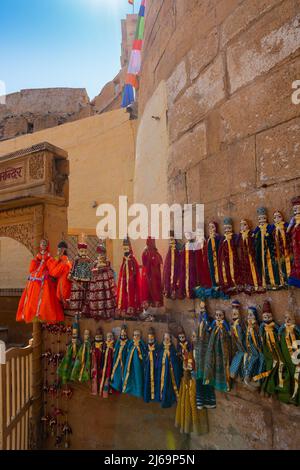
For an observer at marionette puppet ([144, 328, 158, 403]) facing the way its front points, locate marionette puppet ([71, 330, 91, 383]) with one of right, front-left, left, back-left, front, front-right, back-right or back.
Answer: back-right

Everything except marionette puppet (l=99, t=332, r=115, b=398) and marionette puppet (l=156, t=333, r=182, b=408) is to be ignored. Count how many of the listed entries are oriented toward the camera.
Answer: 2

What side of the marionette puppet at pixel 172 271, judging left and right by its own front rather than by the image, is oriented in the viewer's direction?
front

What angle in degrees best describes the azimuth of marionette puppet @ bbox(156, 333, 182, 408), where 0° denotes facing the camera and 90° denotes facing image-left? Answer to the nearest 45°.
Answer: approximately 0°

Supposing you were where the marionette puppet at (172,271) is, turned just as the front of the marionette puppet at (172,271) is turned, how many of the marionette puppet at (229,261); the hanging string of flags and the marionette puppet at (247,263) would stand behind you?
1

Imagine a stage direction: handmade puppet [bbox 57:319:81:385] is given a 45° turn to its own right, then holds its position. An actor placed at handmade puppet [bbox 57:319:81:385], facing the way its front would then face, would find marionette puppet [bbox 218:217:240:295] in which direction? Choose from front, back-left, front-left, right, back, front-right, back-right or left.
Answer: left

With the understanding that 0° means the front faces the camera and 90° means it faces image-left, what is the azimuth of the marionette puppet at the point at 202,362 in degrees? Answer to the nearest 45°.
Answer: approximately 45°

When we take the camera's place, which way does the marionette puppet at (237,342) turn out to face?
facing the viewer and to the left of the viewer

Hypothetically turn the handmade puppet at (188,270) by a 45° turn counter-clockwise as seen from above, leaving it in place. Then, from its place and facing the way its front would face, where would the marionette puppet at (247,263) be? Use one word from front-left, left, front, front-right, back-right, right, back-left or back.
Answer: front

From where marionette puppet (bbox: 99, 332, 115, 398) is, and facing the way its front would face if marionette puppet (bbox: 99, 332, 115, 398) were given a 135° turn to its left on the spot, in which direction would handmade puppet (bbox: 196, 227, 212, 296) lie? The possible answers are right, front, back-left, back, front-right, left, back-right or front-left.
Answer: right

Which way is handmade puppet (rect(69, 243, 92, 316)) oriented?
toward the camera
